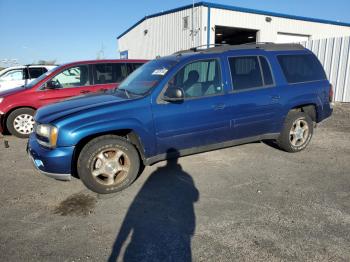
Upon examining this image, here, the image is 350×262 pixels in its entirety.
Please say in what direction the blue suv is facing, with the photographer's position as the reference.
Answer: facing the viewer and to the left of the viewer

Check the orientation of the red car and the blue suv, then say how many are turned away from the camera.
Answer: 0

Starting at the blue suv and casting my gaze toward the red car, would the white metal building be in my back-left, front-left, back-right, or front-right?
front-right

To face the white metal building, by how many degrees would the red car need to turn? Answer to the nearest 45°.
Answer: approximately 135° to its right

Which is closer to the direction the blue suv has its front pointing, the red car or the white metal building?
the red car

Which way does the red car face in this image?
to the viewer's left

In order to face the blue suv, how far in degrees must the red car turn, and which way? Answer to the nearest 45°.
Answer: approximately 135° to its left

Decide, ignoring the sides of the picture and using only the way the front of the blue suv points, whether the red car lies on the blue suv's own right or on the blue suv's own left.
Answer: on the blue suv's own right

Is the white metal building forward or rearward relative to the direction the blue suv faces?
rearward

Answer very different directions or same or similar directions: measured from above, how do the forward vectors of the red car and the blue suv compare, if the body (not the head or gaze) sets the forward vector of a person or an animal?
same or similar directions
